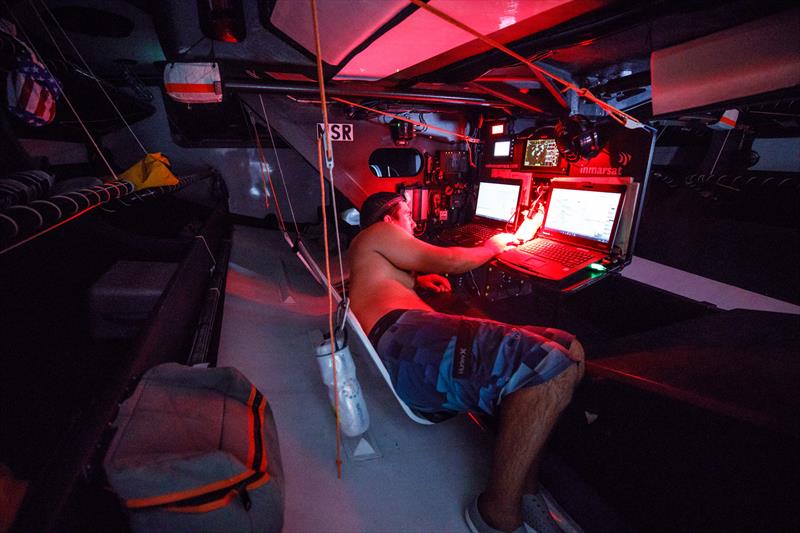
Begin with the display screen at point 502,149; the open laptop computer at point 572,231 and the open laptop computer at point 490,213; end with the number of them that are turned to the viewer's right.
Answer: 0

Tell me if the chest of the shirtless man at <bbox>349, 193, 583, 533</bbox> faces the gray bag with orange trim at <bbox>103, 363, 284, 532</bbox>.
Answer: no

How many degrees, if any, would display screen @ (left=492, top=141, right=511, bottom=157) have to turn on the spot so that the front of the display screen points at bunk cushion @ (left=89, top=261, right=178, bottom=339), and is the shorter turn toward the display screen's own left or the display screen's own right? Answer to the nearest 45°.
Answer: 0° — it already faces it

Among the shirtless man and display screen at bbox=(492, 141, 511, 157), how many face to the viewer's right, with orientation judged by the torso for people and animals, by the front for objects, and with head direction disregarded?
1

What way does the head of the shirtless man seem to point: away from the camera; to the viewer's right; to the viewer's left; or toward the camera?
to the viewer's right

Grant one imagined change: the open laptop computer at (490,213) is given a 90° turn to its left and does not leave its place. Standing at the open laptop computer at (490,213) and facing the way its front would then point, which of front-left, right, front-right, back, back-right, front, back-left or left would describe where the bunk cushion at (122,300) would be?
right

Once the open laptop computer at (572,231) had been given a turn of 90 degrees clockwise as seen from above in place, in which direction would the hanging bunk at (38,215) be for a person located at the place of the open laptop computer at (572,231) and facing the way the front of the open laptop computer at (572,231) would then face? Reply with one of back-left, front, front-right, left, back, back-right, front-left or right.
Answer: left

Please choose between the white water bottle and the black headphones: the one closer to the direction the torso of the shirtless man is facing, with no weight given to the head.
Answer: the black headphones

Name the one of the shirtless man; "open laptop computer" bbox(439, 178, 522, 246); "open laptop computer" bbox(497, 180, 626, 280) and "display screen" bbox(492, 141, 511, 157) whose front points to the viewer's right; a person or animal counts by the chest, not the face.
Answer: the shirtless man

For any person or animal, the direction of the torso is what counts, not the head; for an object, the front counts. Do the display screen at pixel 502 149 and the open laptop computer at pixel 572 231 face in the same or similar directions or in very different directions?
same or similar directions

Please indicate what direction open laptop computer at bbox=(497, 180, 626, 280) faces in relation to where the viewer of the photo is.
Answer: facing the viewer and to the left of the viewer

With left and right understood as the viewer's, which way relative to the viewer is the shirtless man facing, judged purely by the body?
facing to the right of the viewer

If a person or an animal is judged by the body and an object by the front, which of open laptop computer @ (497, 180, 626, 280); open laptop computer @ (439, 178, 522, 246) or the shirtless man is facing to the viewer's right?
the shirtless man

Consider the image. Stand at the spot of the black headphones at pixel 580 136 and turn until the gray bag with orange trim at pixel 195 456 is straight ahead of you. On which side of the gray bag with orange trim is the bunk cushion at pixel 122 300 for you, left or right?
right

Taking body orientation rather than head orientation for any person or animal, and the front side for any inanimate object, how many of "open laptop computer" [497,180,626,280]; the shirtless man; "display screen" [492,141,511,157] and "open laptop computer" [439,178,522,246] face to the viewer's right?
1

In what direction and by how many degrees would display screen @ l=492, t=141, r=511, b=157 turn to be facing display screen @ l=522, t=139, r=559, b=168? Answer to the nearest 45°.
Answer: approximately 90° to its left

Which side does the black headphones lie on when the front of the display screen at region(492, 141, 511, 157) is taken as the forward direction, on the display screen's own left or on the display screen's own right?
on the display screen's own left

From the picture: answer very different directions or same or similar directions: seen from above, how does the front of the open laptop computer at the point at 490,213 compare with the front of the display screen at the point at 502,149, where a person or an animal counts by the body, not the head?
same or similar directions
